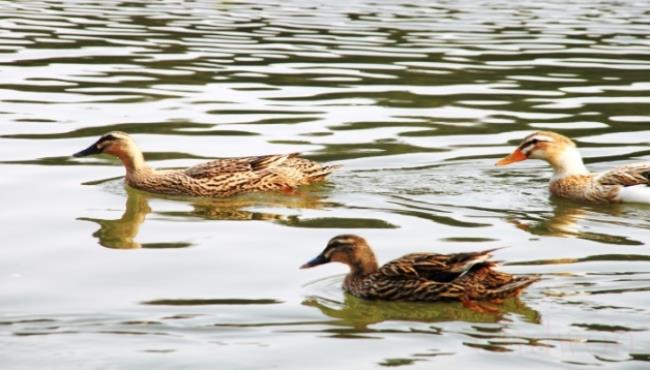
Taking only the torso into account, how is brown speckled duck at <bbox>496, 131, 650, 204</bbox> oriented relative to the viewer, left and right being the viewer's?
facing to the left of the viewer

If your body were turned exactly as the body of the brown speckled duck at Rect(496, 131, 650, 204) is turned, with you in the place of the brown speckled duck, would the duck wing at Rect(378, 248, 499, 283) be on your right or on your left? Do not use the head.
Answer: on your left
